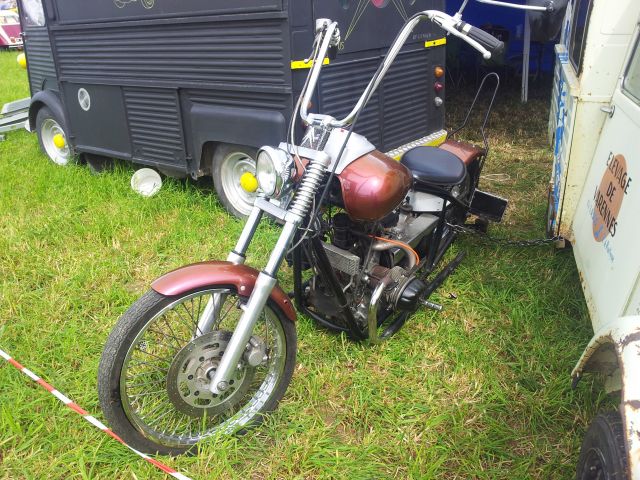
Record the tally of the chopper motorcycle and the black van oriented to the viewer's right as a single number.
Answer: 0

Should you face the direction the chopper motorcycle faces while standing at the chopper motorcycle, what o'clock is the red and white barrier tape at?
The red and white barrier tape is roughly at 1 o'clock from the chopper motorcycle.

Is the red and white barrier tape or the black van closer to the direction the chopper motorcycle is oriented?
the red and white barrier tape

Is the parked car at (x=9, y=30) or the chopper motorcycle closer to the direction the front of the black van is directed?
the parked car

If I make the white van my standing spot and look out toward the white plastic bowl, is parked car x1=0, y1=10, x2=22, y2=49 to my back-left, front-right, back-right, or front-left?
front-right

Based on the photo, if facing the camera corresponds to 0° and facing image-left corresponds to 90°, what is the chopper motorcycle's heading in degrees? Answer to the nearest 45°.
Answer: approximately 45°

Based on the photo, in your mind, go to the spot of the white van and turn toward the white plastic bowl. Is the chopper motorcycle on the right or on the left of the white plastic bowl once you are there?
left

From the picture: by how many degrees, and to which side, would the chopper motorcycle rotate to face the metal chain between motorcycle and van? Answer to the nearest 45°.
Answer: approximately 180°

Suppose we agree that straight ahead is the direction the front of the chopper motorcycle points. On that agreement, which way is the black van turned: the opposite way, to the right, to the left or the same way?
to the right

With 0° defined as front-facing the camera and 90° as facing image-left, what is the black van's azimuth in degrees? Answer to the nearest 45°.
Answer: approximately 135°

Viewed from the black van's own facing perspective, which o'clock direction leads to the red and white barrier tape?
The red and white barrier tape is roughly at 8 o'clock from the black van.

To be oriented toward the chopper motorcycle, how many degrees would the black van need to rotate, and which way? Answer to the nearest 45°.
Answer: approximately 135° to its left

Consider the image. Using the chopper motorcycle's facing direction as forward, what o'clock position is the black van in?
The black van is roughly at 4 o'clock from the chopper motorcycle.

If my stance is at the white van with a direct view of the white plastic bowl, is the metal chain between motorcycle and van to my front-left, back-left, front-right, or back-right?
front-right

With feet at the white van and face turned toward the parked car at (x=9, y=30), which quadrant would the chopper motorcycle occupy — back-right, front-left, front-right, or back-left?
front-left

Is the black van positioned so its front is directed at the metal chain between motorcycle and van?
no

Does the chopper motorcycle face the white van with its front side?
no

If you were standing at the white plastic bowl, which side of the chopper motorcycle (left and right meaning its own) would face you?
right

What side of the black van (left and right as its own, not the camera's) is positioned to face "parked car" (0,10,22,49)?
front
